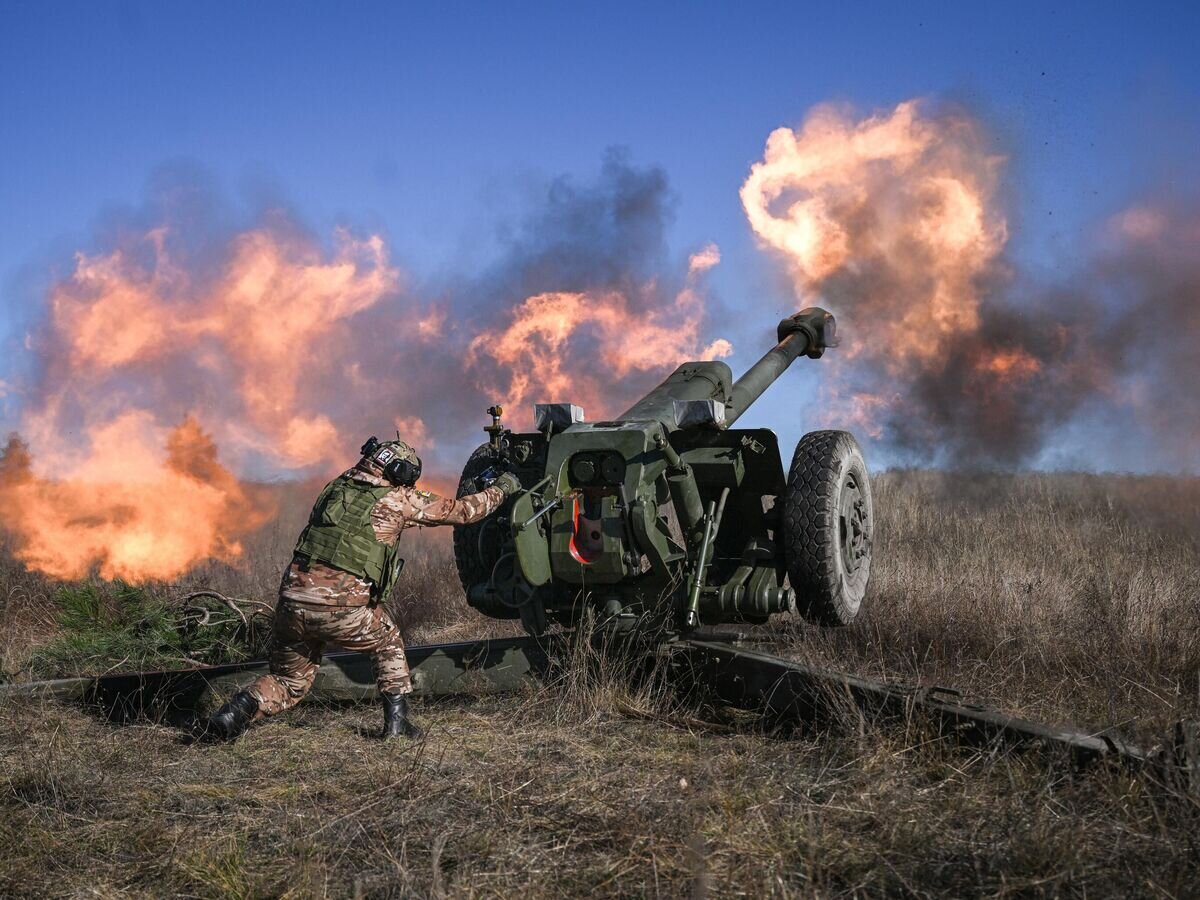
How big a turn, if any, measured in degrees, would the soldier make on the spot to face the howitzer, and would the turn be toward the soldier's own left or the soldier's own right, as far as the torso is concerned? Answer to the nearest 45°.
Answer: approximately 45° to the soldier's own right

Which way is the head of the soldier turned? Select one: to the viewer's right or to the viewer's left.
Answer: to the viewer's right

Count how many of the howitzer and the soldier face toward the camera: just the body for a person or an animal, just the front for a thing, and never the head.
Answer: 0

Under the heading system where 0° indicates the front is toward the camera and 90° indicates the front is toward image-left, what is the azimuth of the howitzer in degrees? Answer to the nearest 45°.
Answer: approximately 225°

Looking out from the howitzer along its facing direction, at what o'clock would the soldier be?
The soldier is roughly at 7 o'clock from the howitzer.

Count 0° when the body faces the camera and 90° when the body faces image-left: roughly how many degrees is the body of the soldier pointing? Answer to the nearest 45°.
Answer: approximately 225°
